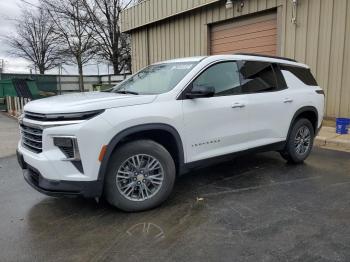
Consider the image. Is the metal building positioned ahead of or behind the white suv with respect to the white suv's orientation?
behind

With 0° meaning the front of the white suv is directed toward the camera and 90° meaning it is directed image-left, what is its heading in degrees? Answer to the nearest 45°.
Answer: approximately 45°

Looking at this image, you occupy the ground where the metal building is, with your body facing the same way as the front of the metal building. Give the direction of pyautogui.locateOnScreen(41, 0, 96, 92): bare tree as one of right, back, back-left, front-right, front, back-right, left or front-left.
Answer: right

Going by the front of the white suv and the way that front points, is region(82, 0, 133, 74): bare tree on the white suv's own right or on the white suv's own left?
on the white suv's own right

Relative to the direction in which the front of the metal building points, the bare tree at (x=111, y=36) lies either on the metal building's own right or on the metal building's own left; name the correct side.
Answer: on the metal building's own right

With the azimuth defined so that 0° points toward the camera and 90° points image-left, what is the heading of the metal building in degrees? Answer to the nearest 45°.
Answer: approximately 45°

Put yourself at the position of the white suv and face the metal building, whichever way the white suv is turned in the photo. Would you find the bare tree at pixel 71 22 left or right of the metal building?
left

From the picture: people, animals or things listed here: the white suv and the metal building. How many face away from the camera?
0

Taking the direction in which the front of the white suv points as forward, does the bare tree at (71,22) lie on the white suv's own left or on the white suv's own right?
on the white suv's own right

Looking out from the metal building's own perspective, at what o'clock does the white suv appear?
The white suv is roughly at 11 o'clock from the metal building.
